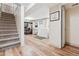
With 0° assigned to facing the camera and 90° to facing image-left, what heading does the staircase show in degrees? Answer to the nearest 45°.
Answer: approximately 0°
